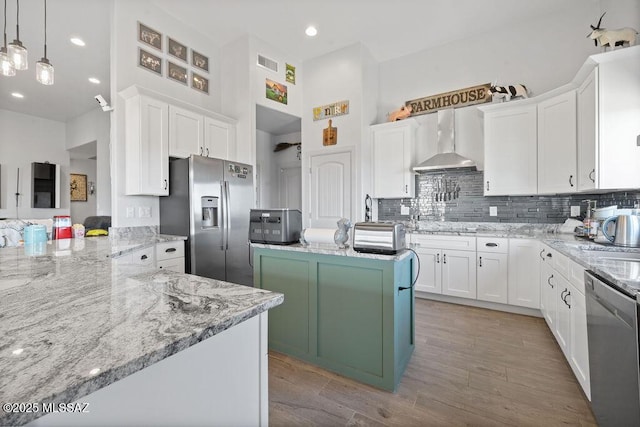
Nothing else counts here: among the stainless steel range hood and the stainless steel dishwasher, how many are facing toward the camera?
1

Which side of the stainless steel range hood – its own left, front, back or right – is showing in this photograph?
front

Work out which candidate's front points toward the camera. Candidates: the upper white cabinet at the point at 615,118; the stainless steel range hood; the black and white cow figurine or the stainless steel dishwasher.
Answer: the stainless steel range hood

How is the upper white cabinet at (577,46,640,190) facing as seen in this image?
to the viewer's left

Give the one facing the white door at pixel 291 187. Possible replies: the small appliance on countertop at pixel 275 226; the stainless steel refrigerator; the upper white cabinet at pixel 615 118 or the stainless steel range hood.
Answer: the upper white cabinet

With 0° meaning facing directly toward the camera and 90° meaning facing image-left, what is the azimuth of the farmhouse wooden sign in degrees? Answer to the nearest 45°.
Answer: approximately 45°

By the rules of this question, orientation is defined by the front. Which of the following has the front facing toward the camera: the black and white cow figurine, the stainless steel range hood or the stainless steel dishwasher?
the stainless steel range hood

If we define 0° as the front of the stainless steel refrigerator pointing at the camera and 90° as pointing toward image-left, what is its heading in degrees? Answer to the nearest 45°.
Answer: approximately 315°

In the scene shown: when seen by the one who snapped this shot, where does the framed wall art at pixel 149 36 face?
facing the viewer and to the right of the viewer

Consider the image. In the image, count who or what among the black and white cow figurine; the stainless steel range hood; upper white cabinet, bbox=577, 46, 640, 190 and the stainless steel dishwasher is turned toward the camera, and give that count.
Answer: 1

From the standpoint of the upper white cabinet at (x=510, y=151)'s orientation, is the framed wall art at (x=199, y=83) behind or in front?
in front

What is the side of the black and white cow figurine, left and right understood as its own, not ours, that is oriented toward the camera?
left

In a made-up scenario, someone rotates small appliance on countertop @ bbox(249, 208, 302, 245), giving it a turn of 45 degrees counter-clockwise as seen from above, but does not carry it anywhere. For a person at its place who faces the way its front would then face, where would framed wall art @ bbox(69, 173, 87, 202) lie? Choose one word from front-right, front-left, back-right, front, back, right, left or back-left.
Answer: back-right
